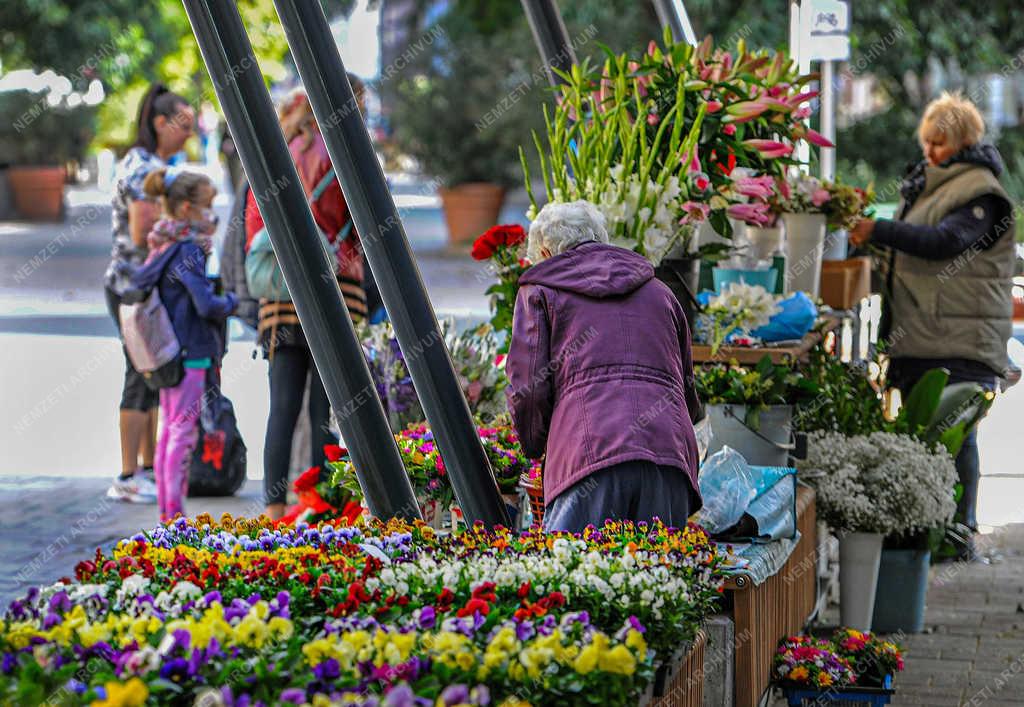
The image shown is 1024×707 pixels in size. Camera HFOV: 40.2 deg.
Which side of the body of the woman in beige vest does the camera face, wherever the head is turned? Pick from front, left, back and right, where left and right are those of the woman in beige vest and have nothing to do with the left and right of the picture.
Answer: left

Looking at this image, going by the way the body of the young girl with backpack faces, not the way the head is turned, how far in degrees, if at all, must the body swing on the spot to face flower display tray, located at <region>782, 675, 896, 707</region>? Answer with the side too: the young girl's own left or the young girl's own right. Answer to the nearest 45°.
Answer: approximately 45° to the young girl's own right

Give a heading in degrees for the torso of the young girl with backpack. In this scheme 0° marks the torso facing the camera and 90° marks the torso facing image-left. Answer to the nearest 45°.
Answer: approximately 270°

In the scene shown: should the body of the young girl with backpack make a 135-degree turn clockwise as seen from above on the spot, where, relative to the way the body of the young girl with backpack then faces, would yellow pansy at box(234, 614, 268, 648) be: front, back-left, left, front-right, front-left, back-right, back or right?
front-left

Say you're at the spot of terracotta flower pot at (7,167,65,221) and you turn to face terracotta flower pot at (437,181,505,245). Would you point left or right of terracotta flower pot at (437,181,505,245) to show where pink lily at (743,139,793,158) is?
right

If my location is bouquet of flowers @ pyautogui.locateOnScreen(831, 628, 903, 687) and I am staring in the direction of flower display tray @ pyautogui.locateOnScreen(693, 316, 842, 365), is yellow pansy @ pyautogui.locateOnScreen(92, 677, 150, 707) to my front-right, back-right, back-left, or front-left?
back-left

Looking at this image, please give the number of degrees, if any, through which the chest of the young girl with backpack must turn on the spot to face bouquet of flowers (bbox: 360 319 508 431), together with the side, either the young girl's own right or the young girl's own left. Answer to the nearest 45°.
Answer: approximately 45° to the young girl's own right

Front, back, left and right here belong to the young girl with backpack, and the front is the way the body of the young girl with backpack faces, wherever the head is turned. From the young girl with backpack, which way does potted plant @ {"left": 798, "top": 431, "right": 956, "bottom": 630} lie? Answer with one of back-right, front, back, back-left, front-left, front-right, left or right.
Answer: front-right

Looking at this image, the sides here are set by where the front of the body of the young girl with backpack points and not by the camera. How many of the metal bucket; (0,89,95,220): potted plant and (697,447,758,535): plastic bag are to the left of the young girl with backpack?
1

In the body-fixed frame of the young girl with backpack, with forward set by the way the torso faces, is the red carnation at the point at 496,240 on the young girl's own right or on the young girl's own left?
on the young girl's own right

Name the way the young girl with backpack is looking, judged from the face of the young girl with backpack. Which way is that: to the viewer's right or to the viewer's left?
to the viewer's right

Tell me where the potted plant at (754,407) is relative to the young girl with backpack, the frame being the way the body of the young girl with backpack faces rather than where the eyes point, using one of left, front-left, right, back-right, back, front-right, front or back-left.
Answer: front-right
